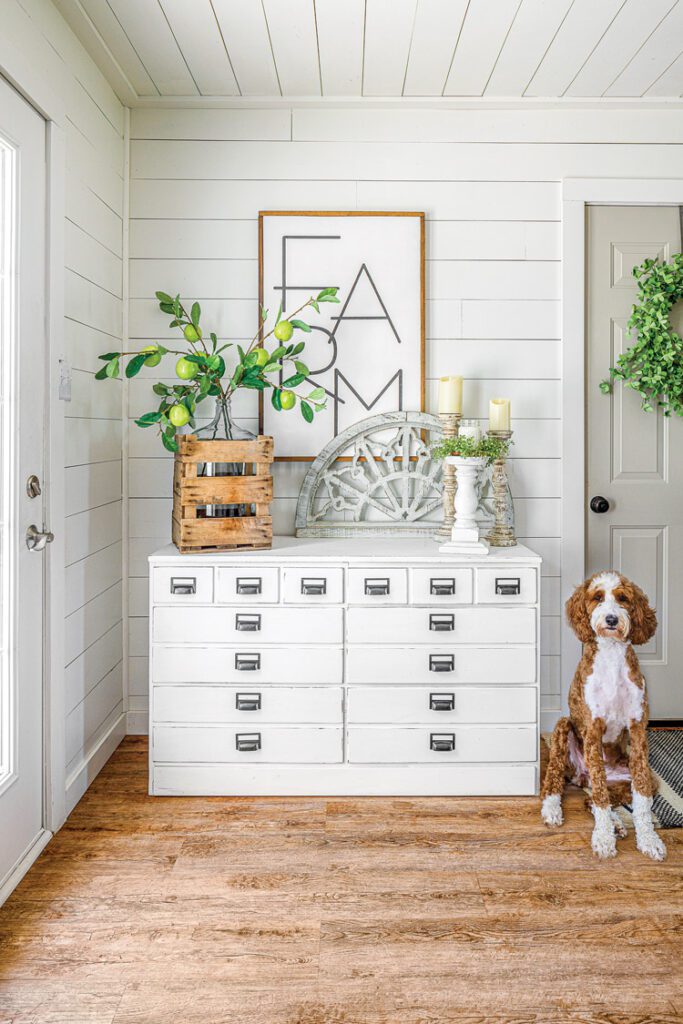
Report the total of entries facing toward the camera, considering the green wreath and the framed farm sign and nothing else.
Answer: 2

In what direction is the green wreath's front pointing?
toward the camera

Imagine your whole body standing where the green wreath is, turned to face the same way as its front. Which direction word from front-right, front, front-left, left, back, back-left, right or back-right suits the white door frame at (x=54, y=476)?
front-right

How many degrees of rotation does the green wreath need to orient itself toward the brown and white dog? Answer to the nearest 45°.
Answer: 0° — it already faces it

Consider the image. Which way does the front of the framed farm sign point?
toward the camera

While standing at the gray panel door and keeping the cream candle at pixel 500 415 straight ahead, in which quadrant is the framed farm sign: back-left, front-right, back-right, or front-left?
front-right

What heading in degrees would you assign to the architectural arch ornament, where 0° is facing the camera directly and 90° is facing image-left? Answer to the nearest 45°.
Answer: approximately 0°

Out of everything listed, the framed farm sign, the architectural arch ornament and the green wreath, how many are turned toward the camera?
3

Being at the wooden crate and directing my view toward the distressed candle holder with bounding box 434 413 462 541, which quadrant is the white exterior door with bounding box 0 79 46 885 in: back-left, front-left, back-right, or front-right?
back-right
